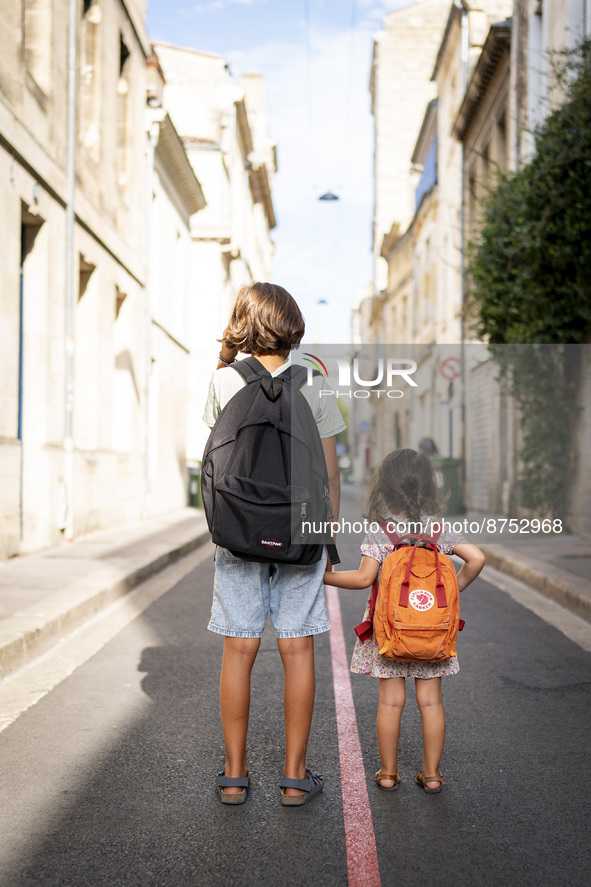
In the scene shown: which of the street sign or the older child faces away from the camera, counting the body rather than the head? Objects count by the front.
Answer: the older child

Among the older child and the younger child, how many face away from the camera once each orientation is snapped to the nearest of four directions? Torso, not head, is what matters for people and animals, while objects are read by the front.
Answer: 2

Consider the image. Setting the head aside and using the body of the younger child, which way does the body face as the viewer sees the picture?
away from the camera

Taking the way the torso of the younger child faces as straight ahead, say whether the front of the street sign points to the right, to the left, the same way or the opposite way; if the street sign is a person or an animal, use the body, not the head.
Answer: the opposite way

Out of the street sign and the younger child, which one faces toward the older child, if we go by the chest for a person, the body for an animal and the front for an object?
the street sign

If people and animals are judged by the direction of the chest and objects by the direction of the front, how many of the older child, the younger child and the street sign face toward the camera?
1

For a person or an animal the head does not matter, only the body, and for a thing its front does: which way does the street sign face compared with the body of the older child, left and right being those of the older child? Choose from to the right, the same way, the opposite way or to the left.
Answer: the opposite way

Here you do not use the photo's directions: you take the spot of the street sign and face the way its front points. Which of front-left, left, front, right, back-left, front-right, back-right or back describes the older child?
front

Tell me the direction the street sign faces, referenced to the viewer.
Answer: facing the viewer

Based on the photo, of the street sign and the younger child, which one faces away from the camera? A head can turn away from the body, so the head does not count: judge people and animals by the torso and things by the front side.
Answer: the younger child

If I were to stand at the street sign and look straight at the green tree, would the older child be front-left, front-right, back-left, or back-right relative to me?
front-right

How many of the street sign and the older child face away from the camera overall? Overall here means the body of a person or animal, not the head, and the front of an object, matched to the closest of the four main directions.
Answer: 1

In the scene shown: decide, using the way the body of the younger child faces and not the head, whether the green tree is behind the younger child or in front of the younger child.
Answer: in front

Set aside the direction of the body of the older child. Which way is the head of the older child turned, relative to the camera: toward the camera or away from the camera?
away from the camera

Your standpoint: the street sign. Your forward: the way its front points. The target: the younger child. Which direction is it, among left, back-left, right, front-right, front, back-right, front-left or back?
front

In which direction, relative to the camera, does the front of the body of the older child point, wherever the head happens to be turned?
away from the camera

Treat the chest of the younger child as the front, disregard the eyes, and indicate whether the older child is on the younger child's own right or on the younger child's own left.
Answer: on the younger child's own left
